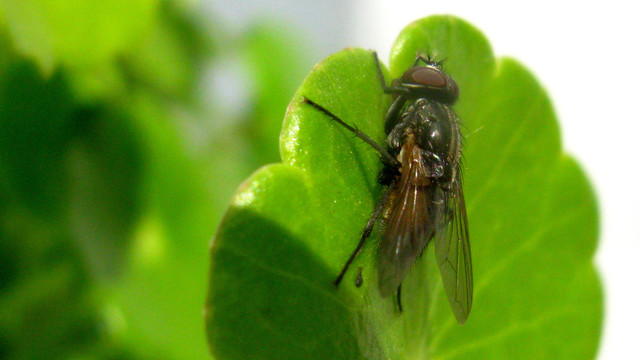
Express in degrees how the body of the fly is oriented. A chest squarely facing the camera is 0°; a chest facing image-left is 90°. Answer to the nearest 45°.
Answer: approximately 180°

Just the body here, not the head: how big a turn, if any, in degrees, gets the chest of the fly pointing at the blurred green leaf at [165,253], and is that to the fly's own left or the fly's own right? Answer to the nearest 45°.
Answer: approximately 45° to the fly's own left

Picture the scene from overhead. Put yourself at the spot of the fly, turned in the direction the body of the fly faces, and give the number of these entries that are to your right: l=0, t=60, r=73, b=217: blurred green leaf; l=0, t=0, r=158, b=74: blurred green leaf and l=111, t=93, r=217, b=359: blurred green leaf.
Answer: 0

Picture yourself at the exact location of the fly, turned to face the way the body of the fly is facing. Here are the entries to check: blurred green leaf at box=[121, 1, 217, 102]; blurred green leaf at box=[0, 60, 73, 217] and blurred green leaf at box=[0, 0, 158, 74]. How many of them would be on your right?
0

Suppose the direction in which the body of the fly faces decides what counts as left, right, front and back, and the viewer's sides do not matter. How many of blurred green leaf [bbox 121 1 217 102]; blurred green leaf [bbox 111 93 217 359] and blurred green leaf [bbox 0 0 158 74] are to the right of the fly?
0

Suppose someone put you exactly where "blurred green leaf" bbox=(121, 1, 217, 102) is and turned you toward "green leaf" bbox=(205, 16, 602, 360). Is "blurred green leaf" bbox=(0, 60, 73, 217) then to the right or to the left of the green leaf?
right

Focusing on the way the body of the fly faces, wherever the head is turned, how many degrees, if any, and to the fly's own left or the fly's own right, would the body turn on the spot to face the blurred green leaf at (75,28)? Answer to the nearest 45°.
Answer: approximately 90° to the fly's own left

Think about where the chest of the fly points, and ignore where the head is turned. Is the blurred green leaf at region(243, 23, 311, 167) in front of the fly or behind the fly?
in front

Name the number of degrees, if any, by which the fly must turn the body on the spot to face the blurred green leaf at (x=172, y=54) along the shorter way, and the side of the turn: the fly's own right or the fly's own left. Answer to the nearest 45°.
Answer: approximately 45° to the fly's own left

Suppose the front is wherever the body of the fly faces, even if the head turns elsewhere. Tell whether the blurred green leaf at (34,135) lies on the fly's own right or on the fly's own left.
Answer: on the fly's own left
